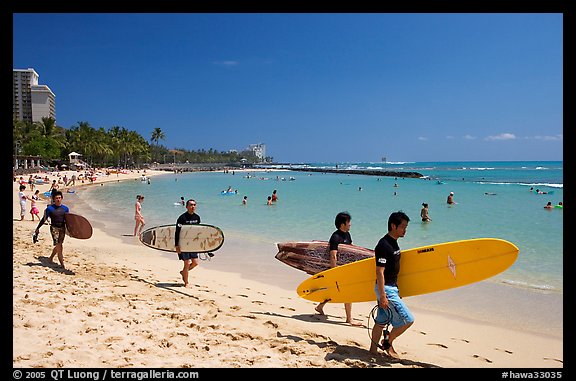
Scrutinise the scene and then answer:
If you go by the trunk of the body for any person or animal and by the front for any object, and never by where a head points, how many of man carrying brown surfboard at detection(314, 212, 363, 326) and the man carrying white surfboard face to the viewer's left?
0

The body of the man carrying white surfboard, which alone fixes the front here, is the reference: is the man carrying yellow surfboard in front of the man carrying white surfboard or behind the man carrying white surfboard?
in front

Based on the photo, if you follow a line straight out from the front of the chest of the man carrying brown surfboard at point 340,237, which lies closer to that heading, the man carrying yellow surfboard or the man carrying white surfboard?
the man carrying yellow surfboard

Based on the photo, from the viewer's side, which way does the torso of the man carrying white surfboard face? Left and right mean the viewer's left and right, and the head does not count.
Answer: facing the viewer and to the right of the viewer

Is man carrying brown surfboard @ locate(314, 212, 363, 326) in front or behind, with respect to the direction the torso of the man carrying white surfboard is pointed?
in front
